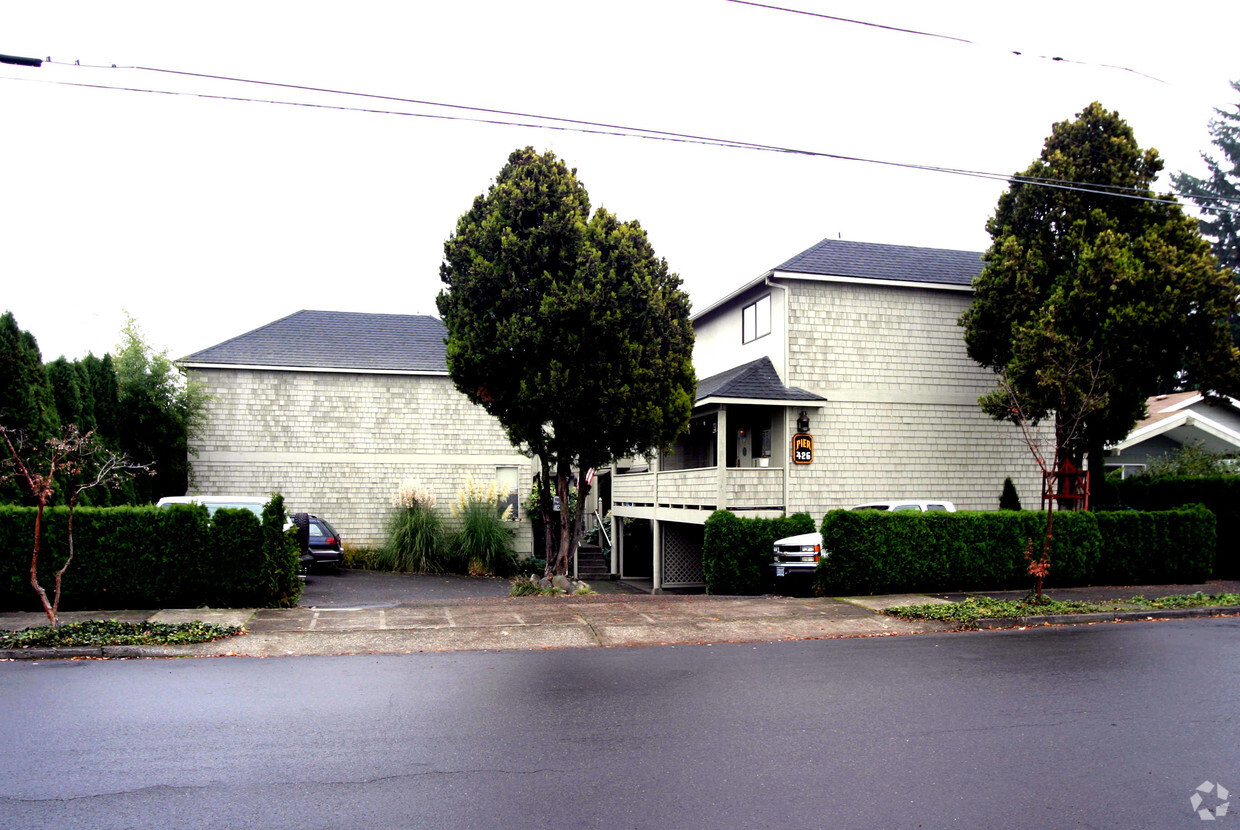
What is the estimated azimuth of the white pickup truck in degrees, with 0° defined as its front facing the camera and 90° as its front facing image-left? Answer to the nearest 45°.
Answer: approximately 45°

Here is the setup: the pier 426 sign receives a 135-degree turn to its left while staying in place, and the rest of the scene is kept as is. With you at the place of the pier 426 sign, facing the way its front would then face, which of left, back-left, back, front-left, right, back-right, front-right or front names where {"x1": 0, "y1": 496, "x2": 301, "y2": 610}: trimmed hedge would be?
back

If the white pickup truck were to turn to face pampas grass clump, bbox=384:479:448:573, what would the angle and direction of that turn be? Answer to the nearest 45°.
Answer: approximately 90° to its right

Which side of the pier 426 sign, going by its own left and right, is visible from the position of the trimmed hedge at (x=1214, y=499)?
left

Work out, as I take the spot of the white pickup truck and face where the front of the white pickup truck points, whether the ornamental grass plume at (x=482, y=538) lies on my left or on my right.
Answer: on my right

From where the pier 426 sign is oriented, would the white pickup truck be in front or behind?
in front

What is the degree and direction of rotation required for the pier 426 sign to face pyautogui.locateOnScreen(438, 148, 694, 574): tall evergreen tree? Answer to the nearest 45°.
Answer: approximately 45° to its right

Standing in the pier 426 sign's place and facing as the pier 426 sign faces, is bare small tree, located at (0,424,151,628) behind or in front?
in front

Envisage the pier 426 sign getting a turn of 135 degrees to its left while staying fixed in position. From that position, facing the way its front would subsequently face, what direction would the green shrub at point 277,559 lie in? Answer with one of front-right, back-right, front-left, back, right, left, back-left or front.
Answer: back

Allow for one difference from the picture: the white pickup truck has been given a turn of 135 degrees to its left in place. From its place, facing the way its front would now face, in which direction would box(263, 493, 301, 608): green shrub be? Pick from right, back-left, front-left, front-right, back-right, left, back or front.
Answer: back-right

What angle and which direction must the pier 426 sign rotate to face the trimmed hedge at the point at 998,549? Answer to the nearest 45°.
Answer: approximately 45° to its left

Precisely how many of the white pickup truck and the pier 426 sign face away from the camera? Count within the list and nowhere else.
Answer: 0

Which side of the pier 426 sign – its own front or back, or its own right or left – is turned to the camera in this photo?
front
